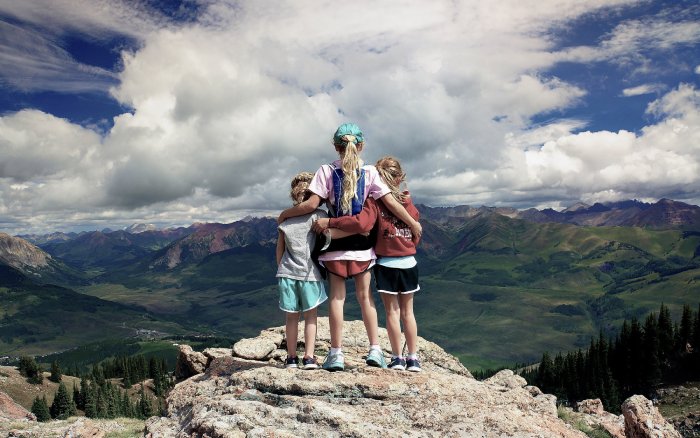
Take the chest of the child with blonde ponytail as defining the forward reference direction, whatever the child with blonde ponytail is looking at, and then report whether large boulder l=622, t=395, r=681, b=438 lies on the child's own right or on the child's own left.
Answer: on the child's own right

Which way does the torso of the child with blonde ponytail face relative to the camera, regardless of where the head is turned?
away from the camera

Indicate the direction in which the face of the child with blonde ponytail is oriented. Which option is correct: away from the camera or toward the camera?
away from the camera

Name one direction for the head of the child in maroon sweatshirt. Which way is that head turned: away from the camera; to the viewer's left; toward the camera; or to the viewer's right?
away from the camera
